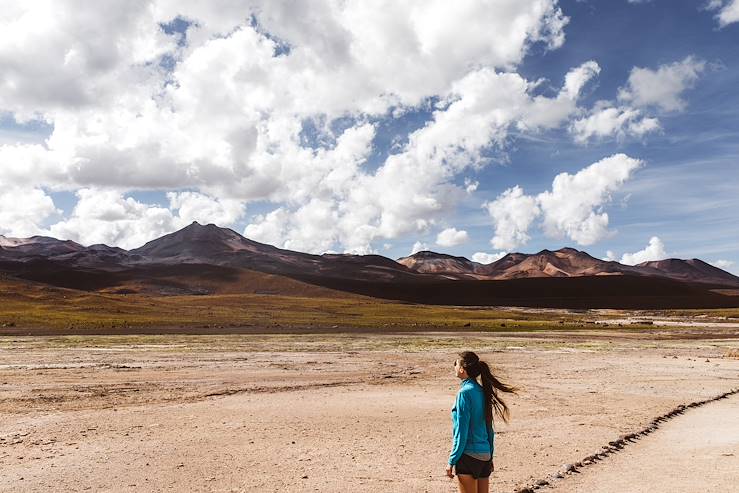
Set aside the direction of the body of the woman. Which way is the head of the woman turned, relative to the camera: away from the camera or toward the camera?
away from the camera

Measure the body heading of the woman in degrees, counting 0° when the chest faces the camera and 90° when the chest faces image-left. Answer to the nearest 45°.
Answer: approximately 135°
